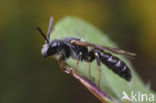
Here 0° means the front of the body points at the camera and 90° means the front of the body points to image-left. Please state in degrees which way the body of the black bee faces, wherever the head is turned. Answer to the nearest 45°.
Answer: approximately 90°
